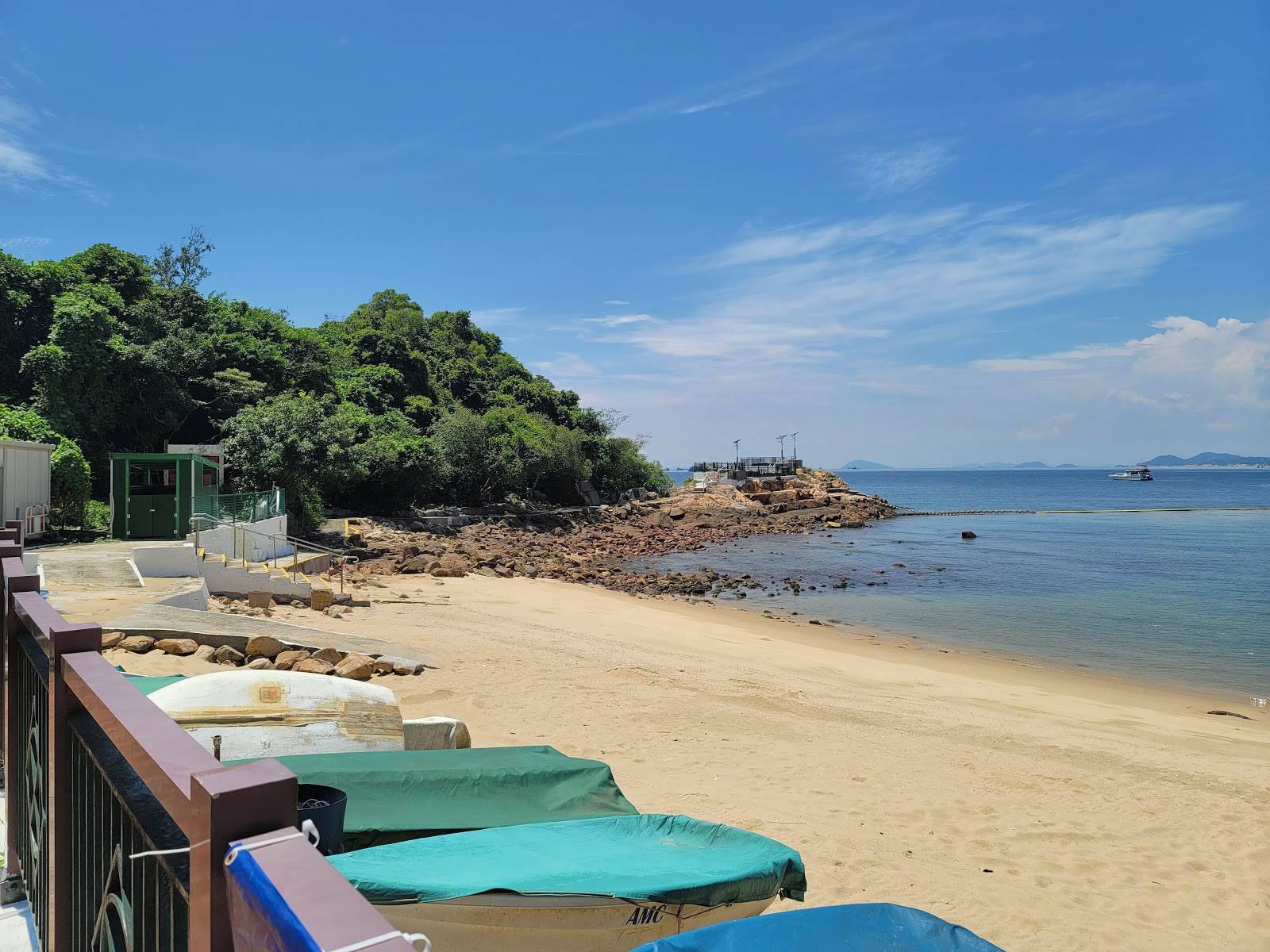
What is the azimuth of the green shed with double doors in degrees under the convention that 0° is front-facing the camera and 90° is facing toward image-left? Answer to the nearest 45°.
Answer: approximately 0°

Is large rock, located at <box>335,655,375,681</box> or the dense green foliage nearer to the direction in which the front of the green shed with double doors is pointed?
the large rock

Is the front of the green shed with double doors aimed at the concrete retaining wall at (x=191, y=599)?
yes

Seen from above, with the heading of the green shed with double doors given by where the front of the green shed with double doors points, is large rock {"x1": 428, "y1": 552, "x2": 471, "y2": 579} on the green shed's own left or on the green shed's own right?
on the green shed's own left

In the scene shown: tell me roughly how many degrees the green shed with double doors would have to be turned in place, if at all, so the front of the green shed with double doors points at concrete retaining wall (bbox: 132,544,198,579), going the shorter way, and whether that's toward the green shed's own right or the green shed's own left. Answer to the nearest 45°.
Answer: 0° — it already faces it

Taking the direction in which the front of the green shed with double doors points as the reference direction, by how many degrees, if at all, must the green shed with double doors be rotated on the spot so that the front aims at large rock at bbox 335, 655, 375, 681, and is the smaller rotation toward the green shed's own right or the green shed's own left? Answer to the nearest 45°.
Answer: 0° — it already faces it
